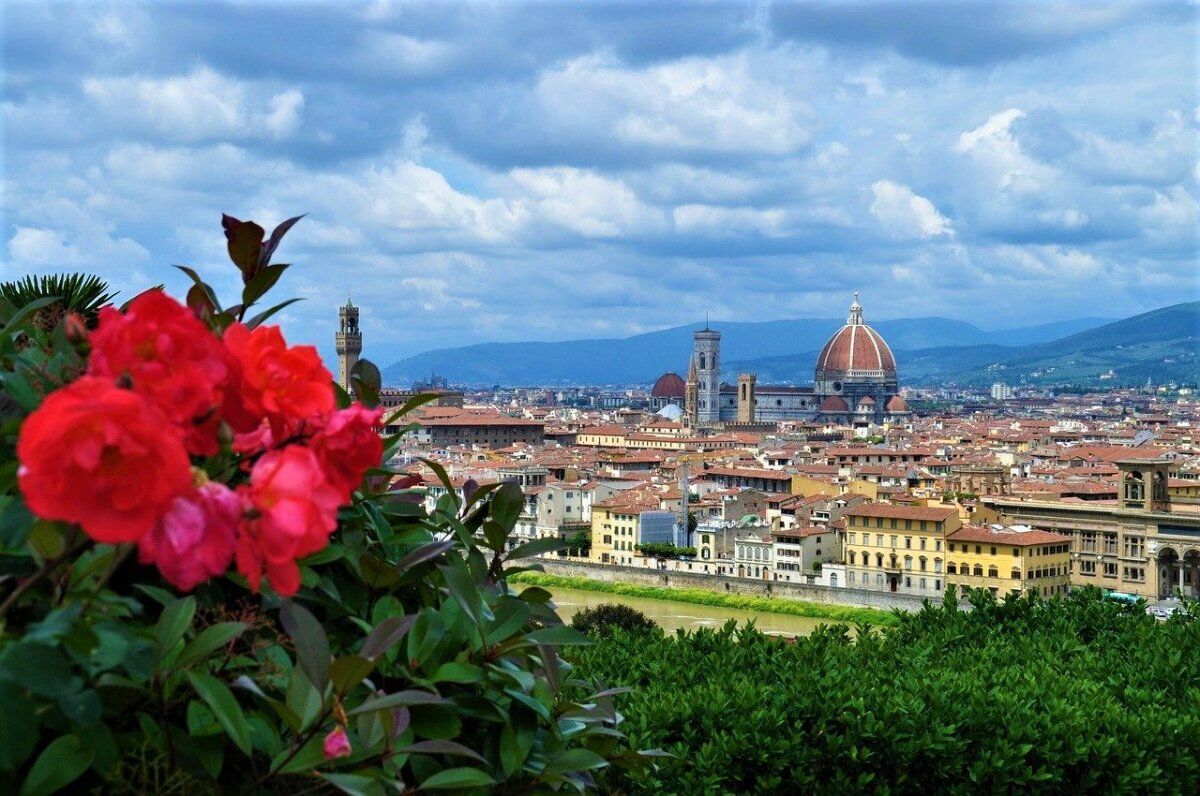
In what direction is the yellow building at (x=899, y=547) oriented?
toward the camera

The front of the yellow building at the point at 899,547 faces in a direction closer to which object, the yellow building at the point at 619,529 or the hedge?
the hedge

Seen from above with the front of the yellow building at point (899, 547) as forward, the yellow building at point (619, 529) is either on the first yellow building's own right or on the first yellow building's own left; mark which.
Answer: on the first yellow building's own right

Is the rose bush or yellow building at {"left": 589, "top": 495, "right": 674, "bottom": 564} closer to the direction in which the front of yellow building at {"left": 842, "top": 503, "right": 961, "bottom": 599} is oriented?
the rose bush

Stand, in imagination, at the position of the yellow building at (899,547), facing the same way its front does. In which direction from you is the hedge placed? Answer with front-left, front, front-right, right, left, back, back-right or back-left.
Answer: front

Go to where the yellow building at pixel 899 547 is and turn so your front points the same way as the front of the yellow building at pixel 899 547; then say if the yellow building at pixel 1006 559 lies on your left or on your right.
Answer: on your left

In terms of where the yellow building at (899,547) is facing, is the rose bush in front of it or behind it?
in front
